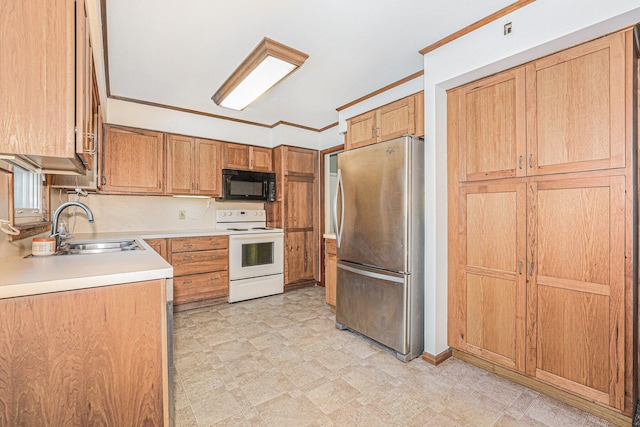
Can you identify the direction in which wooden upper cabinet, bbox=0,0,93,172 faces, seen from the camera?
facing to the right of the viewer

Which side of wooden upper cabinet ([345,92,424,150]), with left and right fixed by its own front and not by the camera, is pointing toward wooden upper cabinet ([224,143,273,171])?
right

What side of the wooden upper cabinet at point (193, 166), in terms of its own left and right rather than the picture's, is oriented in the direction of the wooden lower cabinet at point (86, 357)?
front

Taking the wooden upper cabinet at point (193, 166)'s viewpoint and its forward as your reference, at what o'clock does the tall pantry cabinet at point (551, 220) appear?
The tall pantry cabinet is roughly at 11 o'clock from the wooden upper cabinet.

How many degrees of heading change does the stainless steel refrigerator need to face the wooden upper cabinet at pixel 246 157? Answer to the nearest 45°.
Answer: approximately 90° to its right

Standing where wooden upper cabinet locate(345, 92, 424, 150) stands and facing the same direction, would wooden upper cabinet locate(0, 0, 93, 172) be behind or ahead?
ahead

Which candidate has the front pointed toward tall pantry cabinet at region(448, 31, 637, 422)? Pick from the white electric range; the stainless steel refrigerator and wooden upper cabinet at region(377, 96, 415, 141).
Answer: the white electric range

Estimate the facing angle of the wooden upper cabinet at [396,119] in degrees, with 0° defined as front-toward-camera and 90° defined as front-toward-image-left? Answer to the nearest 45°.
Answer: approximately 45°

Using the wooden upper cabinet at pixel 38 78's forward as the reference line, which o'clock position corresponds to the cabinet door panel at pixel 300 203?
The cabinet door panel is roughly at 11 o'clock from the wooden upper cabinet.

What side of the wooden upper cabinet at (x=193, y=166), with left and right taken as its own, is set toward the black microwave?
left

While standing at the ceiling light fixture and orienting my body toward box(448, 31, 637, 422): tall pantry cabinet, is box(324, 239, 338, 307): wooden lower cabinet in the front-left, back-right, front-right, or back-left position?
front-left

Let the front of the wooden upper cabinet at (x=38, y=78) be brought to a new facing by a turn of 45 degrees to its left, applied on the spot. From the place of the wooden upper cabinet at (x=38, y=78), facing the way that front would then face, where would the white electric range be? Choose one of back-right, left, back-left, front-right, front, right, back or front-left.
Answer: front

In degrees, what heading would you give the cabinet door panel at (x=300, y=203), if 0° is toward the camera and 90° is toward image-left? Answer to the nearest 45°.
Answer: approximately 315°
